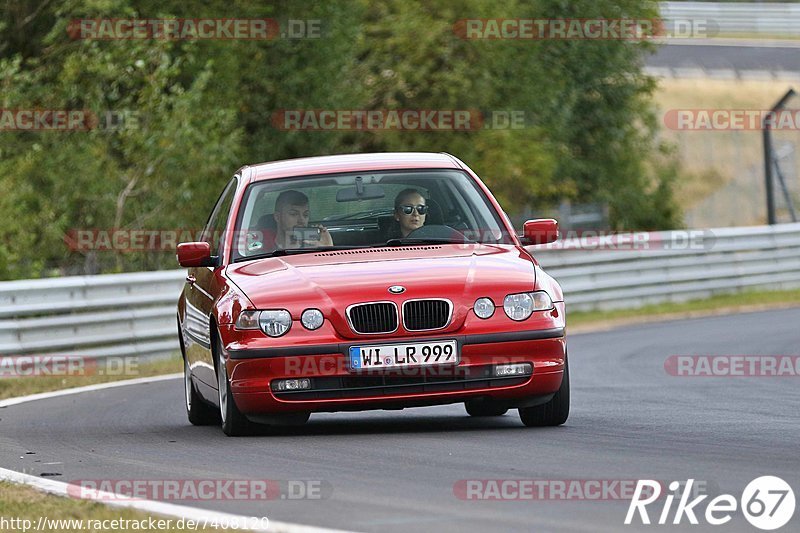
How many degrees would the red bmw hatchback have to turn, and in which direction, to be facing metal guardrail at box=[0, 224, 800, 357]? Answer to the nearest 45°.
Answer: approximately 180°

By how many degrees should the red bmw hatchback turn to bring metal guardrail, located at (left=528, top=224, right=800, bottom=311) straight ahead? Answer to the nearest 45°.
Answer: approximately 180°

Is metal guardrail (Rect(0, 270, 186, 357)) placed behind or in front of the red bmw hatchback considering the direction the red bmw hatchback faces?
behind

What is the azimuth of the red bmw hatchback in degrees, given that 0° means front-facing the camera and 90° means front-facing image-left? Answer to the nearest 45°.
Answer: approximately 0°
